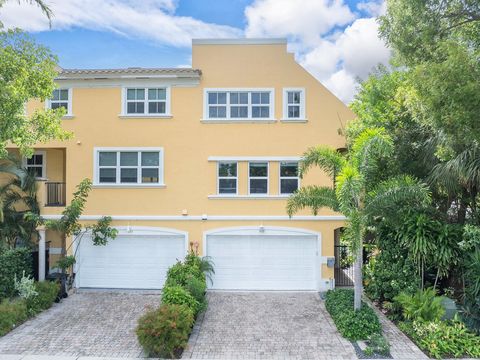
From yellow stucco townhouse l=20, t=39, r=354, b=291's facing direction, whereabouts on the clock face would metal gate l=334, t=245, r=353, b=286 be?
The metal gate is roughly at 9 o'clock from the yellow stucco townhouse.

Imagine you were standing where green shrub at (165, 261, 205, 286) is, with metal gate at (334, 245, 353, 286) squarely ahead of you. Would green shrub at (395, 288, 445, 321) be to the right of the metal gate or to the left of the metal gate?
right

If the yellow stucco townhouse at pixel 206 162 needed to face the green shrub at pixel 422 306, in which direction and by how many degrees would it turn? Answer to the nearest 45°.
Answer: approximately 45° to its left

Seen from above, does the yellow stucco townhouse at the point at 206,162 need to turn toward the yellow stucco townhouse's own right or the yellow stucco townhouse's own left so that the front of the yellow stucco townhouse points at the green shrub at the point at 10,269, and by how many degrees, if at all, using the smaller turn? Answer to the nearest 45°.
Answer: approximately 90° to the yellow stucco townhouse's own right

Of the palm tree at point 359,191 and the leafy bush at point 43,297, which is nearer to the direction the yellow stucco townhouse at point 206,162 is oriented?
the palm tree

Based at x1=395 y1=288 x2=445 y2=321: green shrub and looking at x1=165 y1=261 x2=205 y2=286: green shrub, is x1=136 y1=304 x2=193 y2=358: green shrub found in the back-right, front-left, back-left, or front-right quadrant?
front-left

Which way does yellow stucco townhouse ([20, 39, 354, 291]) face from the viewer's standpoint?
toward the camera

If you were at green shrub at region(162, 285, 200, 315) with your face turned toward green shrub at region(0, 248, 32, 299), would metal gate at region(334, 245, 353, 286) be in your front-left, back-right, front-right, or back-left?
back-right

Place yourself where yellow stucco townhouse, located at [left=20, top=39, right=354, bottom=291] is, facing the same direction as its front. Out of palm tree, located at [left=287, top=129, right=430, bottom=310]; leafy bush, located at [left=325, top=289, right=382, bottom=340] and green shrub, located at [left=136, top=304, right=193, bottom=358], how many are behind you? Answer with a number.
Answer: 0

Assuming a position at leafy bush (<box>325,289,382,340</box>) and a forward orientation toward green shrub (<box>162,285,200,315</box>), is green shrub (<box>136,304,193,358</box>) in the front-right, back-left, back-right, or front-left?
front-left

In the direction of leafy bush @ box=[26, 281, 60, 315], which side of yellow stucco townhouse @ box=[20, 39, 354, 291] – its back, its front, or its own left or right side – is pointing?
right
